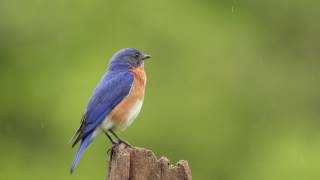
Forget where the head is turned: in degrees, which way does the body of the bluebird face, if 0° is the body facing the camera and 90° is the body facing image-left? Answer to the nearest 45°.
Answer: approximately 270°
